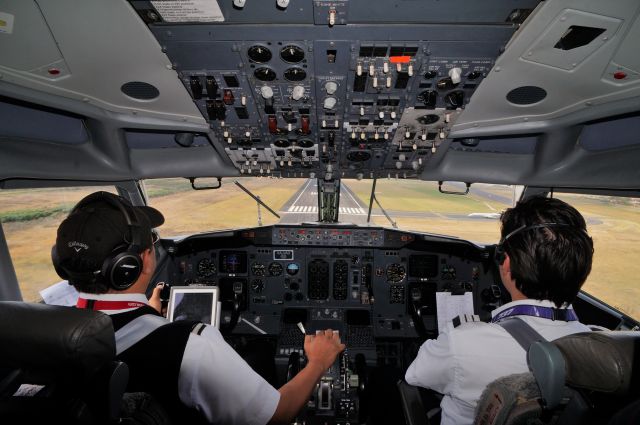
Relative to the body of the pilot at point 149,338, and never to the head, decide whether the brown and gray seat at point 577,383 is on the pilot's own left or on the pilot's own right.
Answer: on the pilot's own right

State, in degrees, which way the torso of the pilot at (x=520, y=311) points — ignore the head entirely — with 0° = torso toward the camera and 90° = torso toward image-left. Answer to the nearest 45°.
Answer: approximately 135°

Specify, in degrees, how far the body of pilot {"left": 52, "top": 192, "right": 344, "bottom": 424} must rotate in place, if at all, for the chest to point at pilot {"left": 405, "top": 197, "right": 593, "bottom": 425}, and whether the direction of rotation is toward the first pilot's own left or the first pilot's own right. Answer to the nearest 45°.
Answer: approximately 45° to the first pilot's own right

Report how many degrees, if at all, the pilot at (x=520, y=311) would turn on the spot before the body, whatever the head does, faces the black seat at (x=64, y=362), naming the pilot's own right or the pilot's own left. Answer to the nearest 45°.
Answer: approximately 90° to the pilot's own left

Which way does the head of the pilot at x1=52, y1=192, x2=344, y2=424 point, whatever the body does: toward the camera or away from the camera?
away from the camera

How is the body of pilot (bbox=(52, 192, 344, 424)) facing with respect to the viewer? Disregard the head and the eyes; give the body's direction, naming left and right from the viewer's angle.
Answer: facing away from the viewer and to the right of the viewer
